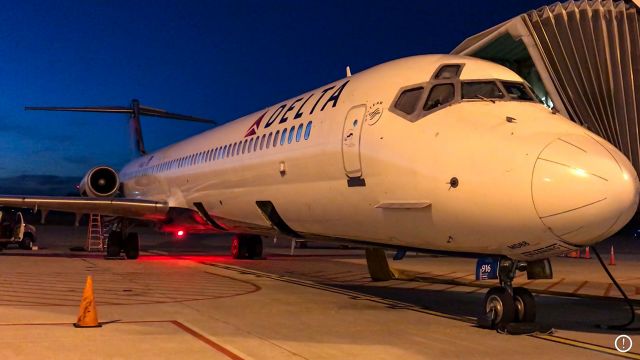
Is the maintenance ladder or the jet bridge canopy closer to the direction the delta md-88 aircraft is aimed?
the jet bridge canopy

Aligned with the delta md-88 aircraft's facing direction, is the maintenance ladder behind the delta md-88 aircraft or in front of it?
behind

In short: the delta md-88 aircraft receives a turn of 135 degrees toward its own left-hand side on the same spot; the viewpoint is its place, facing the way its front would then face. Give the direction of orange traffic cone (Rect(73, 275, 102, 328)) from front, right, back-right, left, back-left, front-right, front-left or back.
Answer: back

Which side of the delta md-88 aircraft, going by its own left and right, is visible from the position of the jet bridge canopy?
left

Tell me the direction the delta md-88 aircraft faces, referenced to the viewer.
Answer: facing the viewer and to the right of the viewer

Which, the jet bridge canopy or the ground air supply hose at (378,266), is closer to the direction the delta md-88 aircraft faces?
the jet bridge canopy
